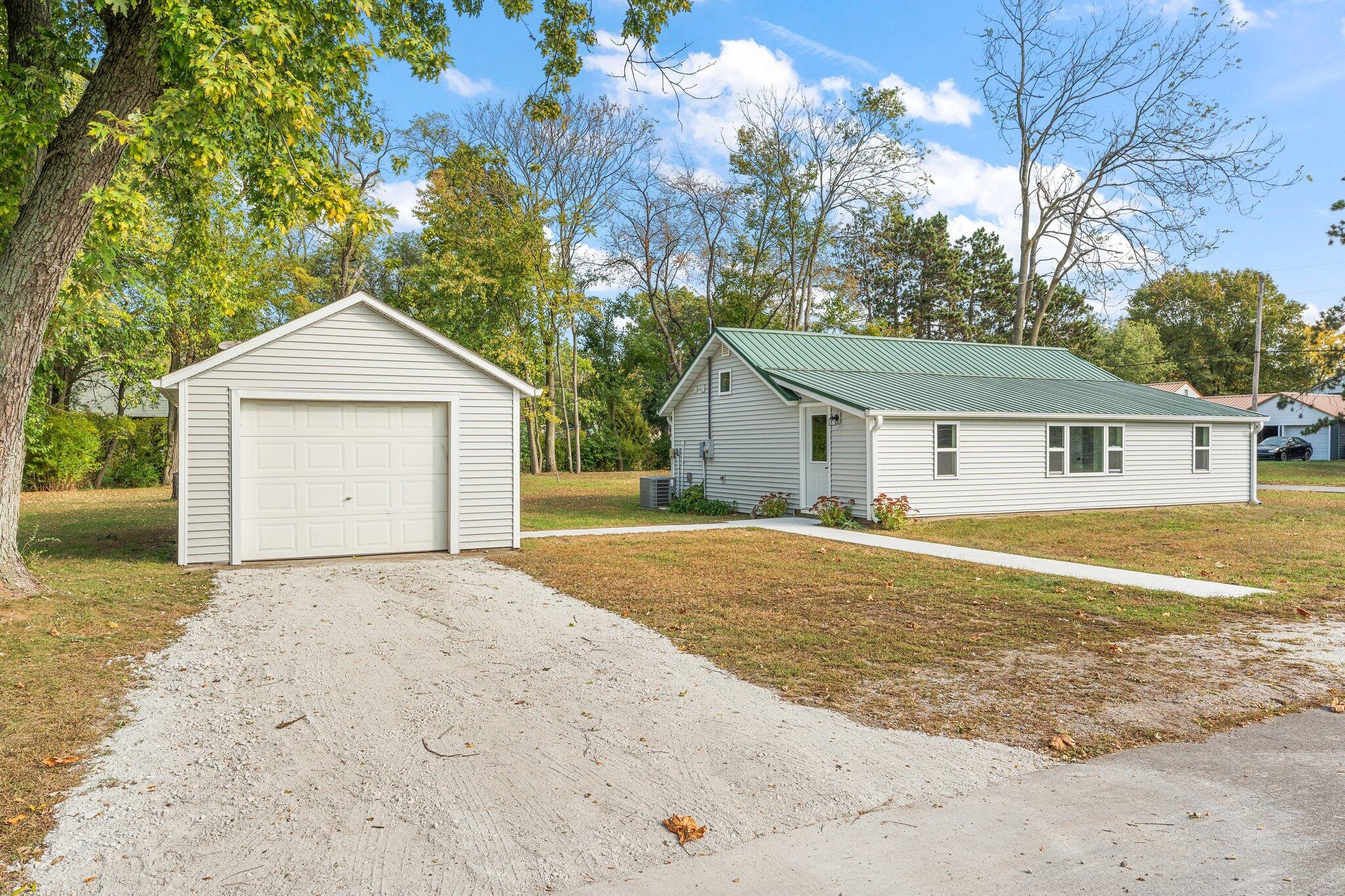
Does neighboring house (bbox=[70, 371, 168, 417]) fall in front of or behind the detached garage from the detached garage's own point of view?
behind

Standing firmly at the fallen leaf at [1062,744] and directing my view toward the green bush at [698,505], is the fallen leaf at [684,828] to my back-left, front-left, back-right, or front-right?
back-left

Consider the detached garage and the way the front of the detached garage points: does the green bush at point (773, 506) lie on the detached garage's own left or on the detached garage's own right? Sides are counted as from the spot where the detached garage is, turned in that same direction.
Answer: on the detached garage's own left

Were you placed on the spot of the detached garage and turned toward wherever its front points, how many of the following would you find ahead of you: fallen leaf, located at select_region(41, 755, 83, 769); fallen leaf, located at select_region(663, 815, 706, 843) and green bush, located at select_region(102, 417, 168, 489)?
2

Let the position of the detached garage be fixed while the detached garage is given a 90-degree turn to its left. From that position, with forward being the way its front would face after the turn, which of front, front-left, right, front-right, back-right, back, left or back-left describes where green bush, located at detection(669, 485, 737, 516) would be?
front-left

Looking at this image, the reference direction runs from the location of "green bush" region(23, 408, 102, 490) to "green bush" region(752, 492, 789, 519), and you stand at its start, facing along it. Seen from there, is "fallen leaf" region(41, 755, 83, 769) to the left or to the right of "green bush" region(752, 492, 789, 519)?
right

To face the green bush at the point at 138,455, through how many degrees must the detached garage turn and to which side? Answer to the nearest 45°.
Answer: approximately 180°

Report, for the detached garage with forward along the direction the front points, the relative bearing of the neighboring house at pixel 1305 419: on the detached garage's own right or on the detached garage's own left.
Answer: on the detached garage's own left

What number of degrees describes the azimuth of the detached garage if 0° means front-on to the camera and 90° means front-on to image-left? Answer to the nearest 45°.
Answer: approximately 0°

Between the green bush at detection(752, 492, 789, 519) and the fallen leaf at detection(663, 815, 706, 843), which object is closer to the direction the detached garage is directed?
the fallen leaf

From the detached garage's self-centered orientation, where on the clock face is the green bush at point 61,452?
The green bush is roughly at 5 o'clock from the detached garage.
